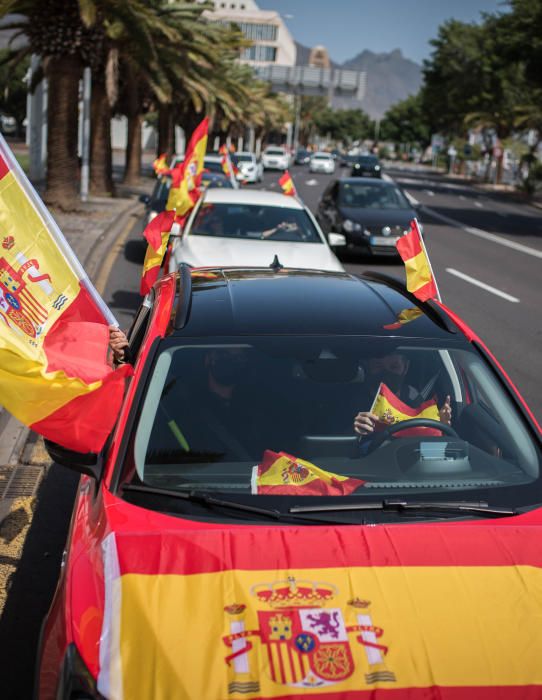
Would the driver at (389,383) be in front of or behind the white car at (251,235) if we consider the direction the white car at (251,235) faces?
in front

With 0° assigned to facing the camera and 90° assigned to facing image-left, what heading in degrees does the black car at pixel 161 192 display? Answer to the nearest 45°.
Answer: approximately 0°

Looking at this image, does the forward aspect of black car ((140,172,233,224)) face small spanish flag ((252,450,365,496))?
yes

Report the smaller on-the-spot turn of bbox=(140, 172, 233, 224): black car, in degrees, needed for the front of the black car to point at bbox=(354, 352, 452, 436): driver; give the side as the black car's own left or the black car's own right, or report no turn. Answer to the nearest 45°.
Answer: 0° — it already faces them

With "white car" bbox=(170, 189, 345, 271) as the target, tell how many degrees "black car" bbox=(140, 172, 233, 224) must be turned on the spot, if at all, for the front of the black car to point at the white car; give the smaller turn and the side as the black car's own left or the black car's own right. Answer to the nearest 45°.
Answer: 0° — it already faces it

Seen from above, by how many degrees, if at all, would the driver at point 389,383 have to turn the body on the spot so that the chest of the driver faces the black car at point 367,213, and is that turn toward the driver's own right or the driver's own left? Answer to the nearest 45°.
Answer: approximately 180°

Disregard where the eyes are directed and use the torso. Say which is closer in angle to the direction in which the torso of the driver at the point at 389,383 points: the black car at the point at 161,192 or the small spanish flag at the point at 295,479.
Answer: the small spanish flag
